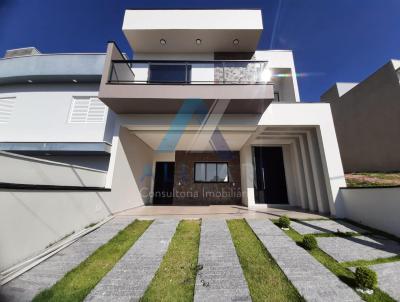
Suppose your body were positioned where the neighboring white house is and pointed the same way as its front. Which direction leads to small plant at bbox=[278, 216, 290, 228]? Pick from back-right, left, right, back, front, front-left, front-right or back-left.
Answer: front-left

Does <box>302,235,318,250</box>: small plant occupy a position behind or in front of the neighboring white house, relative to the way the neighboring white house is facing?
in front

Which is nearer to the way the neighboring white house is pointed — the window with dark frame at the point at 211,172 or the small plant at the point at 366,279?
the small plant

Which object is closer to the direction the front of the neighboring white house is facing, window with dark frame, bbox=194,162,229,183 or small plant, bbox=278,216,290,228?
the small plant

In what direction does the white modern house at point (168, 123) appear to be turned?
toward the camera

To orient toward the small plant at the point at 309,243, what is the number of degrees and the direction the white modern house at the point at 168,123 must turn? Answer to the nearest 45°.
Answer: approximately 45° to its left
